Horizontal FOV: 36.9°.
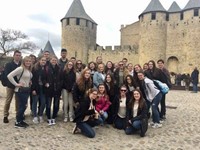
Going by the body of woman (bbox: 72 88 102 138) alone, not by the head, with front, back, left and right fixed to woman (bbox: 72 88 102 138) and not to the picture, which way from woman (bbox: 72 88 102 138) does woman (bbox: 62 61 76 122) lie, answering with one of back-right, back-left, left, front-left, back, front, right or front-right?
back

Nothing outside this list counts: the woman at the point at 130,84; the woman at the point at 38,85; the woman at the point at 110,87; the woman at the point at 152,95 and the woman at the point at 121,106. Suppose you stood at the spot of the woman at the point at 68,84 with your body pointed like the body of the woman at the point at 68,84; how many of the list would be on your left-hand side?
4

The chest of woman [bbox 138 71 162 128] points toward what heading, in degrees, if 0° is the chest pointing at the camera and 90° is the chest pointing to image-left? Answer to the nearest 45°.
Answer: approximately 45°

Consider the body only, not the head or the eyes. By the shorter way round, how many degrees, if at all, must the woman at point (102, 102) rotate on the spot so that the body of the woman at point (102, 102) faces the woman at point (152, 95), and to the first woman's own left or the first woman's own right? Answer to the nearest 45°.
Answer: approximately 135° to the first woman's own left

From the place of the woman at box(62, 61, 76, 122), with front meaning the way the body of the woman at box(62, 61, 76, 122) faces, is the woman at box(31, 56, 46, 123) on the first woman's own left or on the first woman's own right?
on the first woman's own right

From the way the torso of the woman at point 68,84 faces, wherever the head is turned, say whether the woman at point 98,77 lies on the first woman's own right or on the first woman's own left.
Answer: on the first woman's own left

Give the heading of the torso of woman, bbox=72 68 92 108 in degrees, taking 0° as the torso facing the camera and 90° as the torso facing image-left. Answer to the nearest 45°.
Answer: approximately 315°

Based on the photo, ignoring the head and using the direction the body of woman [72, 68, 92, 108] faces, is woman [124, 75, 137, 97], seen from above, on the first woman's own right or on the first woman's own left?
on the first woman's own left

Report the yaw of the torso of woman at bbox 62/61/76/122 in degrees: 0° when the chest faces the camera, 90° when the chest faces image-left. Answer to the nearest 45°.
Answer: approximately 0°

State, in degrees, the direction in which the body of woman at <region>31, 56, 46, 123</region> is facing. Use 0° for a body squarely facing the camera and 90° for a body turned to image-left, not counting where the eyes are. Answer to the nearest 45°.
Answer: approximately 315°

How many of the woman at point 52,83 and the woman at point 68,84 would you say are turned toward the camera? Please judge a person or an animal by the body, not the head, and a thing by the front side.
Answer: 2

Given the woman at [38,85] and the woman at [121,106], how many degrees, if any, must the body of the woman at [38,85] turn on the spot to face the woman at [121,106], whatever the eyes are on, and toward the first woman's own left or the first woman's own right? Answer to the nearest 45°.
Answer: approximately 45° to the first woman's own left
